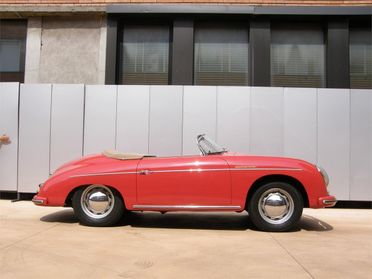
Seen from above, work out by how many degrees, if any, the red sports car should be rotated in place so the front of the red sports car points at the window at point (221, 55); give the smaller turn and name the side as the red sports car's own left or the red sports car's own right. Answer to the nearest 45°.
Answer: approximately 90° to the red sports car's own left

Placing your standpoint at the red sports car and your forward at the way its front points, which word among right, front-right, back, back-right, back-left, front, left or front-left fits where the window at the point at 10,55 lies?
back-left

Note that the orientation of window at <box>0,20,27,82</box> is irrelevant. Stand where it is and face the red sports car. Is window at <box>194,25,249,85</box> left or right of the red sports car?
left

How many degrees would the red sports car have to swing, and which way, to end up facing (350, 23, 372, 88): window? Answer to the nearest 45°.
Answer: approximately 45° to its left

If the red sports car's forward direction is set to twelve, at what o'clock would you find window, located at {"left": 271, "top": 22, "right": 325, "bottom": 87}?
The window is roughly at 10 o'clock from the red sports car.

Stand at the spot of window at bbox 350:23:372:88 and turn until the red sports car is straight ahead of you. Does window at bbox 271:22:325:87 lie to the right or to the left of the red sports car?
right

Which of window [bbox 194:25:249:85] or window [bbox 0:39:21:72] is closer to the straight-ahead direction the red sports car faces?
the window [bbox 194:25:249:85]

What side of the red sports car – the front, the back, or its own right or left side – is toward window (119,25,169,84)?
left

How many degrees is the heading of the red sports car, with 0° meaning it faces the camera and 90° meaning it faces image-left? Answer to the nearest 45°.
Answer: approximately 270°

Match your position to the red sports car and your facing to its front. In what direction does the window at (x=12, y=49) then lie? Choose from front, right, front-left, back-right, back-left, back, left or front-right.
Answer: back-left
